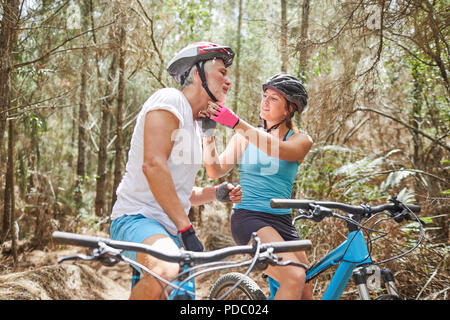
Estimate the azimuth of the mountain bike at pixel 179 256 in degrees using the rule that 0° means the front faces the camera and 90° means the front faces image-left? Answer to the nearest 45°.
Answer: approximately 0°

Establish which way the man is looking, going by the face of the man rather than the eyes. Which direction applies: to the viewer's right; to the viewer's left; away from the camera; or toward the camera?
to the viewer's right

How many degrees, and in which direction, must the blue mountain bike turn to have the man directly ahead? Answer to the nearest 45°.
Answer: approximately 90° to its right

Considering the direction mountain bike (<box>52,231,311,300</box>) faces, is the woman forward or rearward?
rearward

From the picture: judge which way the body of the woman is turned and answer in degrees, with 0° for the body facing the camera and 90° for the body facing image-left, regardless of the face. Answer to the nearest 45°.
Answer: approximately 45°

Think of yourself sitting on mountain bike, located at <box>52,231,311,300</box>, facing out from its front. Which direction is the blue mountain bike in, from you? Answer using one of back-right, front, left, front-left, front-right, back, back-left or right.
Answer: back-left

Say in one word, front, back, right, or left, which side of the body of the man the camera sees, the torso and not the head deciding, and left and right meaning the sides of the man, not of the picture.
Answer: right
